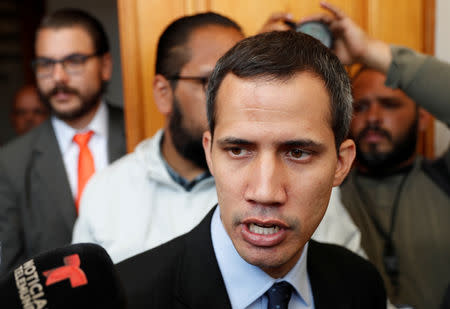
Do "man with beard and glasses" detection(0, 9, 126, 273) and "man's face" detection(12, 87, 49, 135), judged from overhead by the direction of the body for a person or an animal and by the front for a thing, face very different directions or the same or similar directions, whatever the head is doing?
same or similar directions

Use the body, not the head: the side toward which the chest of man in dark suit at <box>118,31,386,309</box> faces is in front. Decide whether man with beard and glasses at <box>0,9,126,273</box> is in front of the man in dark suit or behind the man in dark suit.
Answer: behind

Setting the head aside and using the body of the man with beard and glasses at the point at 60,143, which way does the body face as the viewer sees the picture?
toward the camera

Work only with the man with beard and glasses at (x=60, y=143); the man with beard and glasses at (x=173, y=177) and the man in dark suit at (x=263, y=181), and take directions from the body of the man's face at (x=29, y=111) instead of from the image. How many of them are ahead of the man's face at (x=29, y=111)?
3

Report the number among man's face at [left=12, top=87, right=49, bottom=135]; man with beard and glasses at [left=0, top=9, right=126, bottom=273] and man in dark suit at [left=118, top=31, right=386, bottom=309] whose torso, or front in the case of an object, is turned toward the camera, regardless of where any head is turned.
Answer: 3

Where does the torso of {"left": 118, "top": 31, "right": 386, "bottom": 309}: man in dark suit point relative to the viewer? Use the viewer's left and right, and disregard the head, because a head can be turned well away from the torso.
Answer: facing the viewer

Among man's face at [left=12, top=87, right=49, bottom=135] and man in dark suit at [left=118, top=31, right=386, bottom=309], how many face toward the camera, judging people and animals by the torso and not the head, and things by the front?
2

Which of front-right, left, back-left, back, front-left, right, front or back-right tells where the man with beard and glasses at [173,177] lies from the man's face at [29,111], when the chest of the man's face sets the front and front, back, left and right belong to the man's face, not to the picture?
front

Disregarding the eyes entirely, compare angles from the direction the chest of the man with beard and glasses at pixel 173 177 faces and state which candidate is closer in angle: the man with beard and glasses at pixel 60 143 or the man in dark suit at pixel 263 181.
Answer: the man in dark suit
